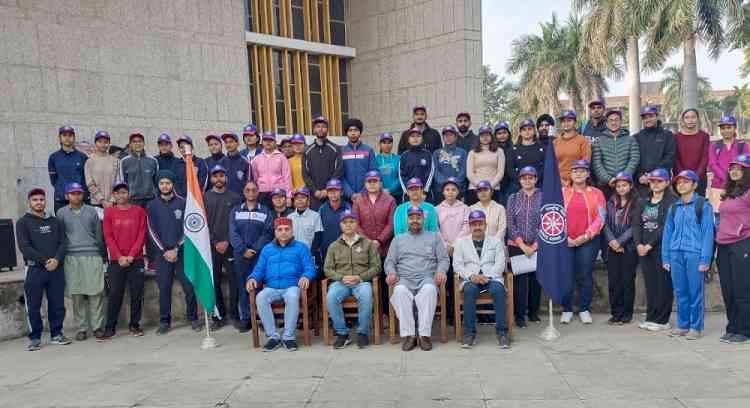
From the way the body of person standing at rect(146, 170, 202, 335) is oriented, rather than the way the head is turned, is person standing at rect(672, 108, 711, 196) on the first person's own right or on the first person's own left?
on the first person's own left

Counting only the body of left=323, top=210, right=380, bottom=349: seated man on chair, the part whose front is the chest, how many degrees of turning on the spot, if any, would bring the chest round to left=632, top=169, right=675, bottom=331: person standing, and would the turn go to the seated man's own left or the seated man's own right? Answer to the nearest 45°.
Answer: approximately 90° to the seated man's own left

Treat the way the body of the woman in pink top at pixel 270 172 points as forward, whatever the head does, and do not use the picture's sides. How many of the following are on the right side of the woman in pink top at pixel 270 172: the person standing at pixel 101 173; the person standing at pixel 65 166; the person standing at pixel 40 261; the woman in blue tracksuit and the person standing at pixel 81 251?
4

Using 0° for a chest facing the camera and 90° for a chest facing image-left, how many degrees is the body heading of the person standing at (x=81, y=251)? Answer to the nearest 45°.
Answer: approximately 0°

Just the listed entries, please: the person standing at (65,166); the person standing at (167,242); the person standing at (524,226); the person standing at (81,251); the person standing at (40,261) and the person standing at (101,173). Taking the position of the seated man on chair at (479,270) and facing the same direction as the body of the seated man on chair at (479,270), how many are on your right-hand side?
5

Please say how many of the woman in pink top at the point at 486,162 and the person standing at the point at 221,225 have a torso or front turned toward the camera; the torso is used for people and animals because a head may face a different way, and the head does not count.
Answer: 2

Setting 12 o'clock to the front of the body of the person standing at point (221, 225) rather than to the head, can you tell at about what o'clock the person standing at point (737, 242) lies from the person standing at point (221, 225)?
the person standing at point (737, 242) is roughly at 10 o'clock from the person standing at point (221, 225).

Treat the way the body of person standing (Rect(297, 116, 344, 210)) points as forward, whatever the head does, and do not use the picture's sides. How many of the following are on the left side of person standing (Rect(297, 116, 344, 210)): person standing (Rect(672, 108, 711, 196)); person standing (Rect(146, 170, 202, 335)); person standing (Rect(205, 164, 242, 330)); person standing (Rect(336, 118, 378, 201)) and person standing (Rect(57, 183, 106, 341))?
2

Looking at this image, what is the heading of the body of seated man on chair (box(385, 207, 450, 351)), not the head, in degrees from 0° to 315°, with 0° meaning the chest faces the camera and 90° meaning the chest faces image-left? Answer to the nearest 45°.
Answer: approximately 0°

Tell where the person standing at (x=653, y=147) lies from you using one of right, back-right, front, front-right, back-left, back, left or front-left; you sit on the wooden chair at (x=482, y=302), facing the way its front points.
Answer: back-left
